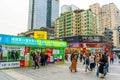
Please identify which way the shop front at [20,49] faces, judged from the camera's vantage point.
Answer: facing the viewer and to the right of the viewer
